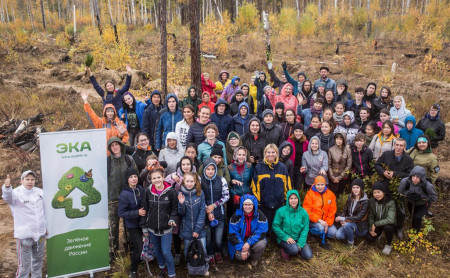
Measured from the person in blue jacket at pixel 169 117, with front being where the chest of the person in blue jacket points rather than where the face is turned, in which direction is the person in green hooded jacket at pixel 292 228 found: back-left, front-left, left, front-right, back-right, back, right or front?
front-left

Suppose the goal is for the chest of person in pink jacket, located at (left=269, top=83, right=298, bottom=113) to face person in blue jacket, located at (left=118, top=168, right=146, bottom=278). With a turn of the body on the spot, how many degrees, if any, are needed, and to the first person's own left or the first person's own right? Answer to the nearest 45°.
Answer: approximately 45° to the first person's own right

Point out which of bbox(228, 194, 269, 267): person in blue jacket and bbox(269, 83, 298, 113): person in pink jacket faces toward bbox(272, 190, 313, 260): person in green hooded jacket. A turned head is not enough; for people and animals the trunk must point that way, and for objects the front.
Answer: the person in pink jacket

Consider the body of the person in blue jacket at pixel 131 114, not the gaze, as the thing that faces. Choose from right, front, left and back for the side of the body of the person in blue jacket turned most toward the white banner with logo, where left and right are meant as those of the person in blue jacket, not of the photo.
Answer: front

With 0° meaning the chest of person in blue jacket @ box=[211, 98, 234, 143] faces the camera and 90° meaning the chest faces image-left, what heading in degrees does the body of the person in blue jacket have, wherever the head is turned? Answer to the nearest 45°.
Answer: approximately 0°

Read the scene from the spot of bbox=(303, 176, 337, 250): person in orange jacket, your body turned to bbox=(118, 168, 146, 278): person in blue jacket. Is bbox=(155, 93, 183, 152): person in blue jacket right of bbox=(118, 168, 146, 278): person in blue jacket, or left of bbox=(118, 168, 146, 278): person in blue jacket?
right

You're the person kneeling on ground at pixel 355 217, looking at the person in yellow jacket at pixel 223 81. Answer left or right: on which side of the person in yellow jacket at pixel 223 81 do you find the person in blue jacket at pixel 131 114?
left

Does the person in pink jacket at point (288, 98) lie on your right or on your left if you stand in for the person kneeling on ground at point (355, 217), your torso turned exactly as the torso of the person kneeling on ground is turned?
on your right
